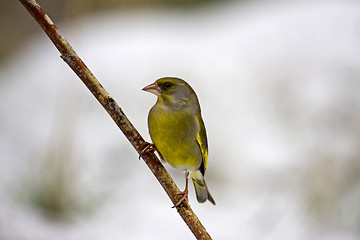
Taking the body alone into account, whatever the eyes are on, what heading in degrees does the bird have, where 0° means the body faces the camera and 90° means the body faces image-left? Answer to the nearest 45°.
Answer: approximately 45°
